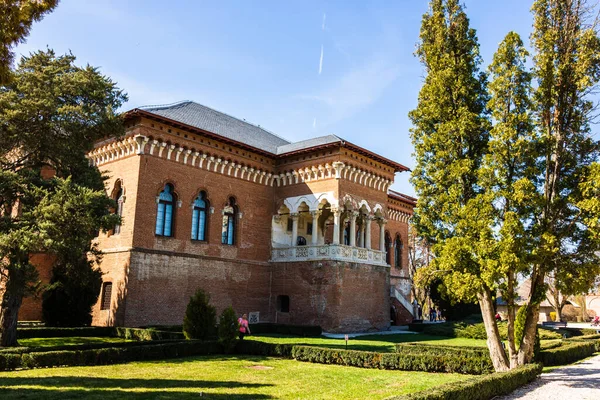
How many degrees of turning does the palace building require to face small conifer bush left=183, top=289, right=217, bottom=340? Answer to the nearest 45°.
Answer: approximately 45° to its right

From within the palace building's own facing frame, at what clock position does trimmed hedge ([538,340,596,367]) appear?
The trimmed hedge is roughly at 12 o'clock from the palace building.

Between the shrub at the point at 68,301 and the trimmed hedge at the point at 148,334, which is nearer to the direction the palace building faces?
the trimmed hedge

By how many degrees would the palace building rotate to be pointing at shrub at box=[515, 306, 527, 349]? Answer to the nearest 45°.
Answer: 0° — it already faces it

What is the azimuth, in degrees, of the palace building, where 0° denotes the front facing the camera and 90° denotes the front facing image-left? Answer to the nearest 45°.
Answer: approximately 315°

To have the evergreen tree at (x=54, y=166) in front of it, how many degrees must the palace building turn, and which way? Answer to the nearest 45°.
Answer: approximately 90° to its right

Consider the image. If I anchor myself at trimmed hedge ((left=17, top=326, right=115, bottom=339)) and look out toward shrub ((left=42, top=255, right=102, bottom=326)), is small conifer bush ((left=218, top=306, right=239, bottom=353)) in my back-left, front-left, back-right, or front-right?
back-right
